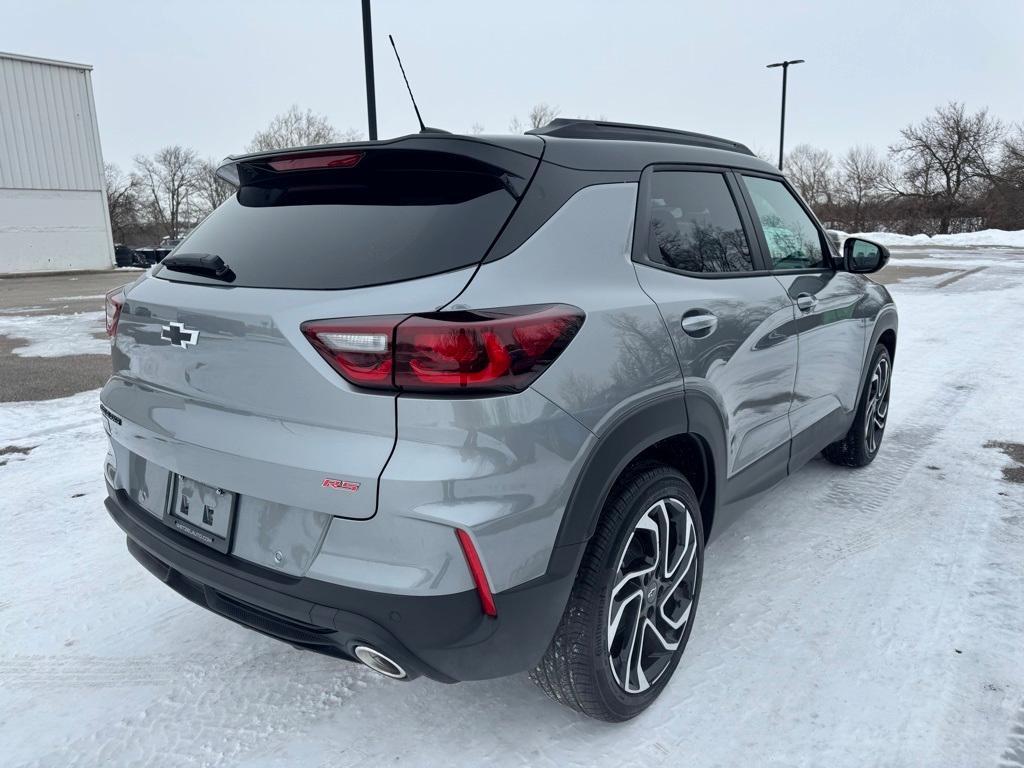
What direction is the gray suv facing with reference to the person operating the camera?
facing away from the viewer and to the right of the viewer

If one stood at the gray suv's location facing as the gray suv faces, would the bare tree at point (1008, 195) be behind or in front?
in front

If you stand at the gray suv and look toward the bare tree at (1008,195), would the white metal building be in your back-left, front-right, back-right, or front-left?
front-left

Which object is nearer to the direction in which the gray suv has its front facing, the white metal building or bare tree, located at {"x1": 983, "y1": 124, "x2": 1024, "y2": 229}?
the bare tree

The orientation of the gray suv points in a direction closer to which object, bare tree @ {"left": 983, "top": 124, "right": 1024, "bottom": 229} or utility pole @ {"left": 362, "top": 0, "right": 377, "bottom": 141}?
the bare tree

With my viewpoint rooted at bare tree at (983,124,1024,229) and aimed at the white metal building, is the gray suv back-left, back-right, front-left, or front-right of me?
front-left

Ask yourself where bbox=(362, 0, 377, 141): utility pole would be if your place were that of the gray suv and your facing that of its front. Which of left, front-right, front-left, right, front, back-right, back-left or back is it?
front-left

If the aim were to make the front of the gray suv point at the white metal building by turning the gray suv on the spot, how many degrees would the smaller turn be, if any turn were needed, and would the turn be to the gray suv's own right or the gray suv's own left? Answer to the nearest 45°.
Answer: approximately 90° to the gray suv's own left
